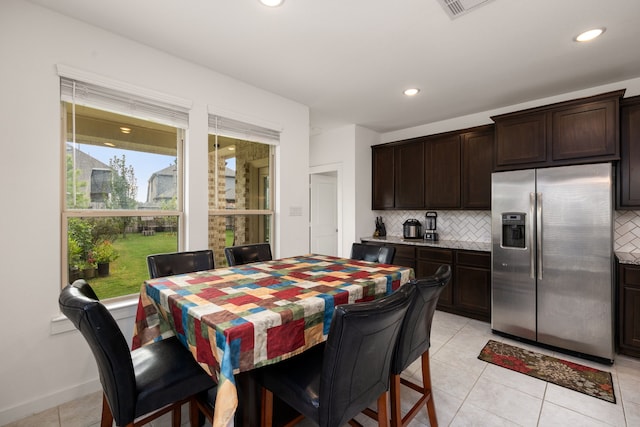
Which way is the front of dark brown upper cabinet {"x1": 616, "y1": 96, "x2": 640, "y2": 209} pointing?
toward the camera

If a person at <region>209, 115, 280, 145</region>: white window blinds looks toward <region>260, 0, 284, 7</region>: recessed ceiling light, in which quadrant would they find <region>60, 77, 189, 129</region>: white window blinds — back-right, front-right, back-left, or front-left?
front-right

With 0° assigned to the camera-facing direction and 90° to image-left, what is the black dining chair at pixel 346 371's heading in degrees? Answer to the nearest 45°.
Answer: approximately 135°

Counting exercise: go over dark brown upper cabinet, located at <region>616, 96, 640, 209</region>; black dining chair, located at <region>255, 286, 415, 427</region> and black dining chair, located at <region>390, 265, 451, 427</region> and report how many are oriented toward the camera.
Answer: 1

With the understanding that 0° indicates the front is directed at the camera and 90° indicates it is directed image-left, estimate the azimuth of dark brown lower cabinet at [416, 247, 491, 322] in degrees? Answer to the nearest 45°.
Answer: approximately 45°

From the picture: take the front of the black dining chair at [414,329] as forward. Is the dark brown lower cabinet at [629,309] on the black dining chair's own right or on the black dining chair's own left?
on the black dining chair's own right

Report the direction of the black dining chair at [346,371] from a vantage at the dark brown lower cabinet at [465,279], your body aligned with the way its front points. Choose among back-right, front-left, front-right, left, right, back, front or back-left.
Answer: front-left

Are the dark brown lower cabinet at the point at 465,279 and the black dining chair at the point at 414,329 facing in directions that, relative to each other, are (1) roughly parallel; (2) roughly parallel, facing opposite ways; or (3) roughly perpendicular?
roughly perpendicular

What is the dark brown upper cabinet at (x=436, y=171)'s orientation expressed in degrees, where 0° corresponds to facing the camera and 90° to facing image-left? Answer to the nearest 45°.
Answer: approximately 45°

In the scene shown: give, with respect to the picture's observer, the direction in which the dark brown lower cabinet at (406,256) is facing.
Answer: facing the viewer and to the left of the viewer

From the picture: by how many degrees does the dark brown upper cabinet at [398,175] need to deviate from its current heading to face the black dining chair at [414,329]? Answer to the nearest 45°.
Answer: approximately 45° to its left

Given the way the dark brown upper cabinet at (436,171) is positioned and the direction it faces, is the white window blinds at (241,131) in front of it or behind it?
in front

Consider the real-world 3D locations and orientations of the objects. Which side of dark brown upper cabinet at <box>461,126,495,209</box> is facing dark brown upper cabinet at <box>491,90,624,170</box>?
left

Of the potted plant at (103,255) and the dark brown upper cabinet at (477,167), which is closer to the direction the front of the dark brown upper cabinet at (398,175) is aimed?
the potted plant

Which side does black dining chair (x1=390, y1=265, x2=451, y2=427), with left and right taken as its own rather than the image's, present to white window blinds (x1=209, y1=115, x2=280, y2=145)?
front

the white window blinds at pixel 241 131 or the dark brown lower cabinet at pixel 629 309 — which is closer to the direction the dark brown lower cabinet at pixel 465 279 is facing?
the white window blinds
